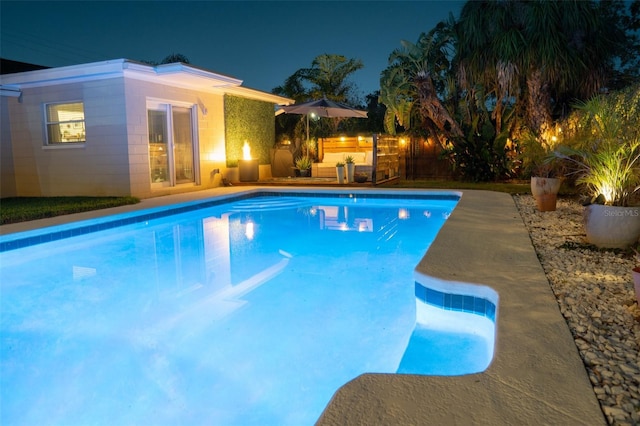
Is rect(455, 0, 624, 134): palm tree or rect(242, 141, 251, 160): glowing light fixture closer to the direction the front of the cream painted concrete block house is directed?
the palm tree

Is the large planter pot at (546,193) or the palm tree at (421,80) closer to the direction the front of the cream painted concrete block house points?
the large planter pot

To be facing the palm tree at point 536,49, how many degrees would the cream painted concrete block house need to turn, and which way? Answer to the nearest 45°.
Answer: approximately 45° to its left

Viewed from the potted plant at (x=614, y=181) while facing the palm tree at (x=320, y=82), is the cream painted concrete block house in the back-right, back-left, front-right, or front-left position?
front-left

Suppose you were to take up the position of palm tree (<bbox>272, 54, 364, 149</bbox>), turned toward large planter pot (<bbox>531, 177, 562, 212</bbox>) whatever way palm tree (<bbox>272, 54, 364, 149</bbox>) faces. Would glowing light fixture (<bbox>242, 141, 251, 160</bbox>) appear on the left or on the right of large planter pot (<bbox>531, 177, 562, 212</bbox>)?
right

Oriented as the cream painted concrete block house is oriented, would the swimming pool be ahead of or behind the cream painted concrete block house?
ahead

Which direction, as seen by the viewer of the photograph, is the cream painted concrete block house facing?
facing the viewer and to the right of the viewer

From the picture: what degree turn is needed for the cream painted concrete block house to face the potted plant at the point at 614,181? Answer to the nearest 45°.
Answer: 0° — it already faces it

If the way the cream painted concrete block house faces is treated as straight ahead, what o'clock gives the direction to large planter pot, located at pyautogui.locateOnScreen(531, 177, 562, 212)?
The large planter pot is roughly at 12 o'clock from the cream painted concrete block house.
